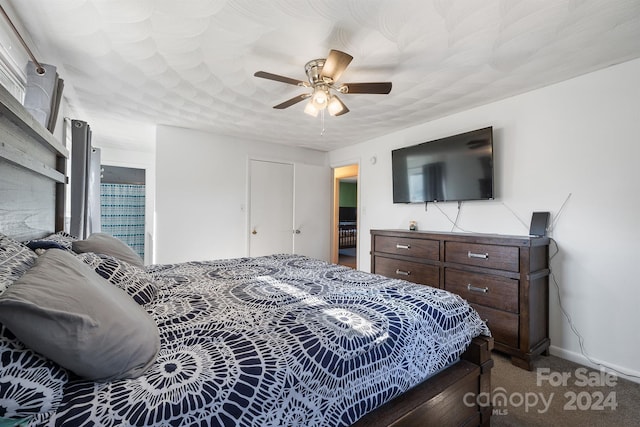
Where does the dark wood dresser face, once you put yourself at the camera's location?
facing the viewer and to the left of the viewer

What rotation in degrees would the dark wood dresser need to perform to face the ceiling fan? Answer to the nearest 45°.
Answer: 0° — it already faces it

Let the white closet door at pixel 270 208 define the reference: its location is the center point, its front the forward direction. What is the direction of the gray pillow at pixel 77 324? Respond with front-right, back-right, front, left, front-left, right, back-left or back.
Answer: front

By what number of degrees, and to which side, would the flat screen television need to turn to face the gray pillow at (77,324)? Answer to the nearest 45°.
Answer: approximately 45° to its left

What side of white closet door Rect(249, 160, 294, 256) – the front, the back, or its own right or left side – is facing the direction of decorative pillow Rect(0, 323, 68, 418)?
front

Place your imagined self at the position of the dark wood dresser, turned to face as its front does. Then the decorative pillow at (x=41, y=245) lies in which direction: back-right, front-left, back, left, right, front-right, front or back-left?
front

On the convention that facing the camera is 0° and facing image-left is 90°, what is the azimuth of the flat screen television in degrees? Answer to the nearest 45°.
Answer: approximately 45°

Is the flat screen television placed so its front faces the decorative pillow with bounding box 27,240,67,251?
yes

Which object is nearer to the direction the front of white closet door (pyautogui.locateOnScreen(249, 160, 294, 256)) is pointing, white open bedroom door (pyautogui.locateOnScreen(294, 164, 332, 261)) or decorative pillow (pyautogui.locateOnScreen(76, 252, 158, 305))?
the decorative pillow

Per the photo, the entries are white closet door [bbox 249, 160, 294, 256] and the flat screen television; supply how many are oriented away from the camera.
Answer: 0

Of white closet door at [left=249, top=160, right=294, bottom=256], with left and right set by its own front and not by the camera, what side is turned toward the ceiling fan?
front

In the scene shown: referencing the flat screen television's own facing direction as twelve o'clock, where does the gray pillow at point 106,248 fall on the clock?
The gray pillow is roughly at 12 o'clock from the flat screen television.

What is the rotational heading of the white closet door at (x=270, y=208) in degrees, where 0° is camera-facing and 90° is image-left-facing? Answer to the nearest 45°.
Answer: approximately 0°

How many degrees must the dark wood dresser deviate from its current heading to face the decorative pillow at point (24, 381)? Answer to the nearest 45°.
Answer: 0° — it already faces it

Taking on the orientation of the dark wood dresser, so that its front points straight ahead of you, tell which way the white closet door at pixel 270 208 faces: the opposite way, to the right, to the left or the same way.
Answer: to the left

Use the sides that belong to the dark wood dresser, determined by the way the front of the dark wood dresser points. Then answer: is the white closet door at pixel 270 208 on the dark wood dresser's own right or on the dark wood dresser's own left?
on the dark wood dresser's own right

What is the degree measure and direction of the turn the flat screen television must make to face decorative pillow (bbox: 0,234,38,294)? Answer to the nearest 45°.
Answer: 0° — it already faces it
